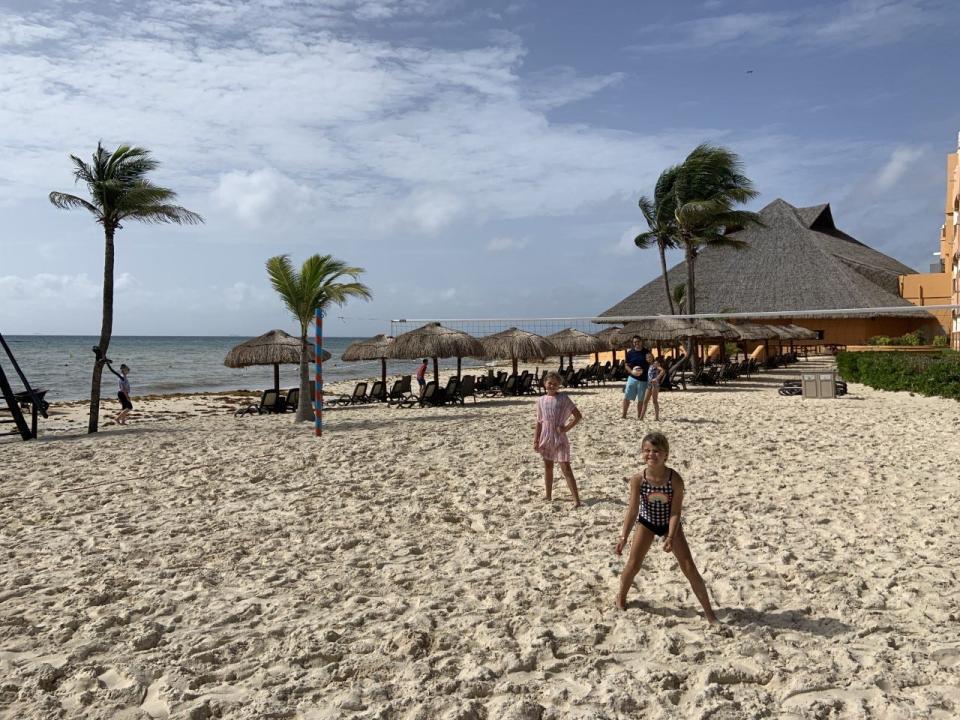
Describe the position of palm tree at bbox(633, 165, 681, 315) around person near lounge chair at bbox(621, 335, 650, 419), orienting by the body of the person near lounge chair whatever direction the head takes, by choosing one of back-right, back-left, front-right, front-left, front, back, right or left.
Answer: back

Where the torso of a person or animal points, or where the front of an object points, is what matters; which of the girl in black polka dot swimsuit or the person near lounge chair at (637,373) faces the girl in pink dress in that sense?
the person near lounge chair

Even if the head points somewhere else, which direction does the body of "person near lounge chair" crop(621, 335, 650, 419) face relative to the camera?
toward the camera

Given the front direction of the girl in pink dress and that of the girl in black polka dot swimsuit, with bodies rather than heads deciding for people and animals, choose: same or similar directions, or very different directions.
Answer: same or similar directions

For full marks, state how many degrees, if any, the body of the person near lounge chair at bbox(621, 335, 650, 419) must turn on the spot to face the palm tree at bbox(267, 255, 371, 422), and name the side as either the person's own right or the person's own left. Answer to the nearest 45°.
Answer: approximately 90° to the person's own right

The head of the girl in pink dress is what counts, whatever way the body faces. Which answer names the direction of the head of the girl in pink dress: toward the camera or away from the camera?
toward the camera

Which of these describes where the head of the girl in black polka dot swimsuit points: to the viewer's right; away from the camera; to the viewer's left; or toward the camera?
toward the camera

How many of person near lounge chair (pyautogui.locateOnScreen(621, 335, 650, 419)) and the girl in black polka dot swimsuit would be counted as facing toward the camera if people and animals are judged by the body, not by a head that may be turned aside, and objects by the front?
2

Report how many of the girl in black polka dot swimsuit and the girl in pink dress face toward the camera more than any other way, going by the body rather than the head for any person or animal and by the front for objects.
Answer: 2

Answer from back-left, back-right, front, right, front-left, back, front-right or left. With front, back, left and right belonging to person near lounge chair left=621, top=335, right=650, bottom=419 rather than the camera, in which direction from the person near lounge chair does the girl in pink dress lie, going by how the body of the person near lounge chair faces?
front

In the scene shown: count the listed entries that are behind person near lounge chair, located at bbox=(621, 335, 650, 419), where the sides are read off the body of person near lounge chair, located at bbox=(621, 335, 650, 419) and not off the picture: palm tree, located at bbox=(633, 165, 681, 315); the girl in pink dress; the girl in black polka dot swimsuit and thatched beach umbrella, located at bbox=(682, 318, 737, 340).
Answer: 2

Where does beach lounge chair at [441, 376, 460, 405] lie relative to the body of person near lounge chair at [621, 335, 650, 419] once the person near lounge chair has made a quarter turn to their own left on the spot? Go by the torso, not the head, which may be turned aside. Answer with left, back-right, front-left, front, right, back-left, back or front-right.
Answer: back-left

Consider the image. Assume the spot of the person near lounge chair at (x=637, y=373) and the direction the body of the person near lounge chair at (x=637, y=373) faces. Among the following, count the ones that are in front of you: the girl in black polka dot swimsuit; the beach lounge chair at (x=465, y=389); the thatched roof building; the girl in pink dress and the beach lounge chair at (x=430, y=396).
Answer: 2
